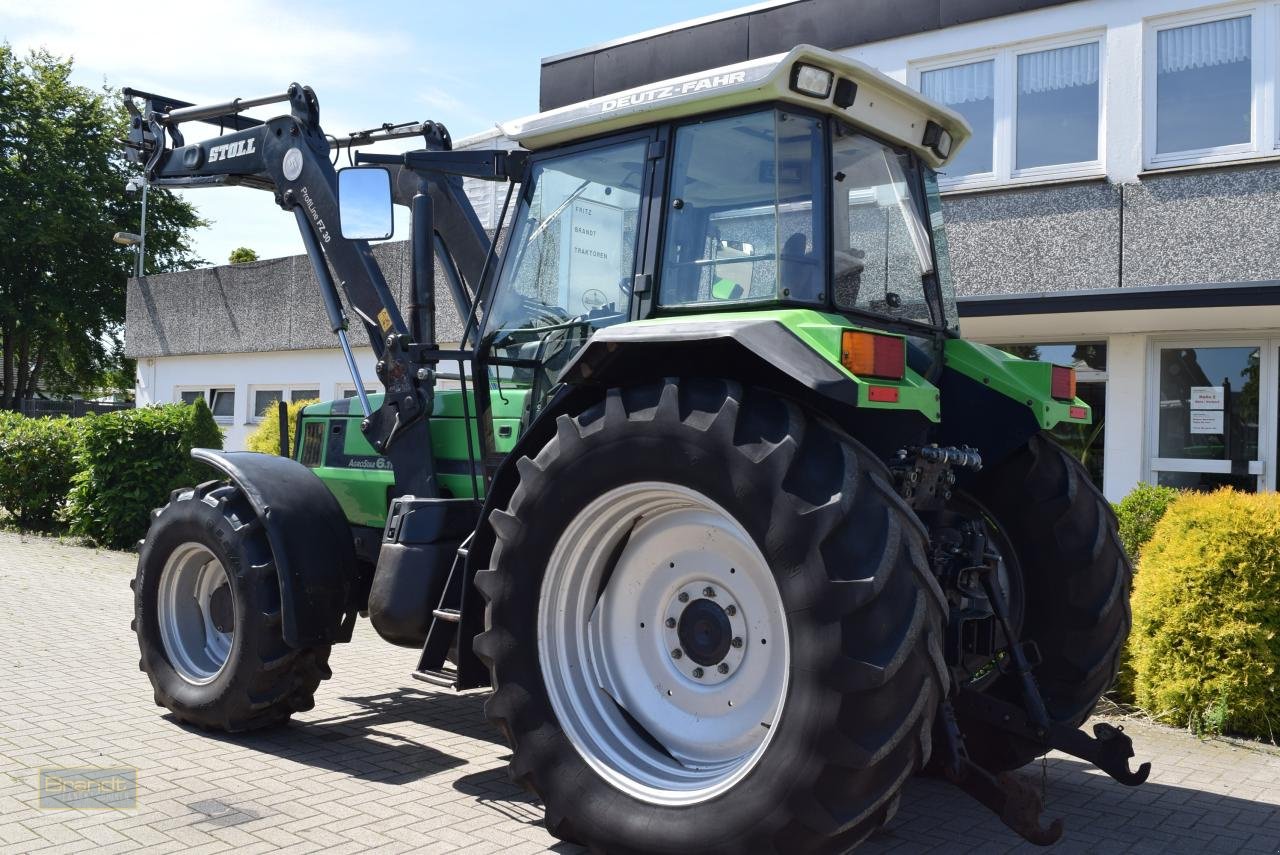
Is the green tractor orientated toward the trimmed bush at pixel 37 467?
yes

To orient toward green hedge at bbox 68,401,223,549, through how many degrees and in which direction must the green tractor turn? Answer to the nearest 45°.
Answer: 0° — it already faces it

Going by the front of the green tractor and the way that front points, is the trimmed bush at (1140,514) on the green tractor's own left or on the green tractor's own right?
on the green tractor's own right

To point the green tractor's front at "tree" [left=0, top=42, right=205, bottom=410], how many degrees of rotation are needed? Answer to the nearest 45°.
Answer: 0° — it already faces it

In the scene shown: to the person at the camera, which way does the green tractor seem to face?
facing away from the viewer and to the left of the viewer

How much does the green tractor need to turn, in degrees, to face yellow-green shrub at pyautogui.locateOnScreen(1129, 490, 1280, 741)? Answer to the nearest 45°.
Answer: approximately 90° to its right

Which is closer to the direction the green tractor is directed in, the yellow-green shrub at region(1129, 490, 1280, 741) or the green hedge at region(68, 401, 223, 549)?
the green hedge

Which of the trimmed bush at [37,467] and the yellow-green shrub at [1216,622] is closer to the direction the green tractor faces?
the trimmed bush

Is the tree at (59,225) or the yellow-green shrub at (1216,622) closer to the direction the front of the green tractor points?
the tree
